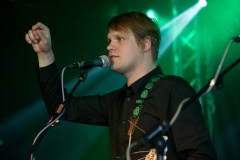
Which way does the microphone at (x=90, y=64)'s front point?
to the viewer's right

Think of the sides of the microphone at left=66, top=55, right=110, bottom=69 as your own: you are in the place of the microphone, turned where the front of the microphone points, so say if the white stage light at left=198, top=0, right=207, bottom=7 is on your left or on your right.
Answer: on your left
